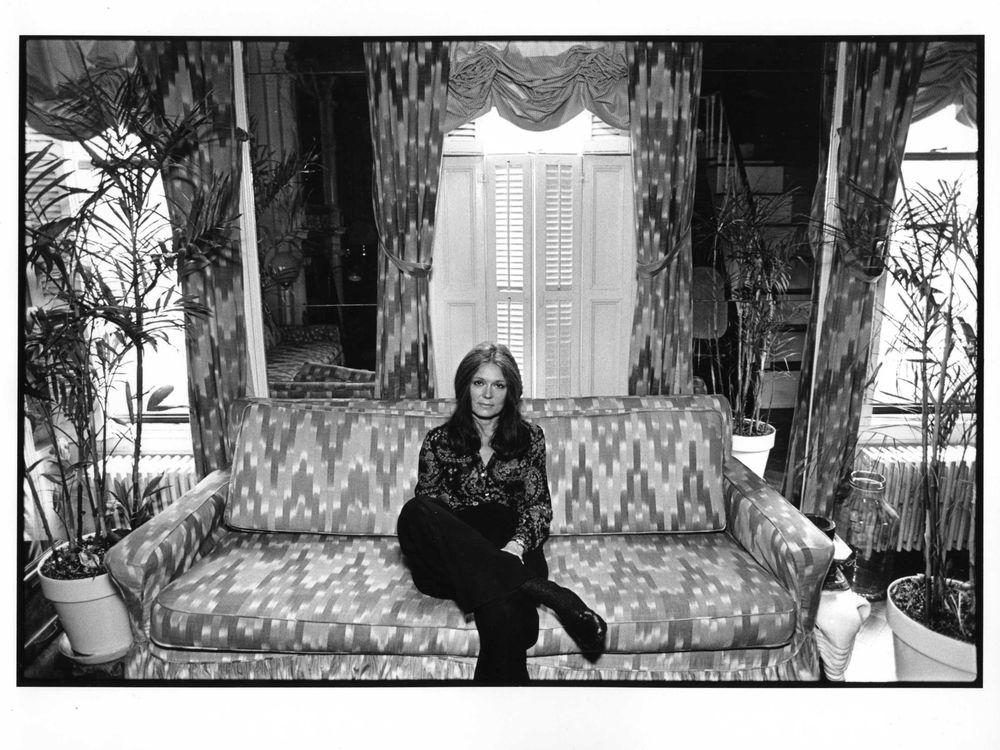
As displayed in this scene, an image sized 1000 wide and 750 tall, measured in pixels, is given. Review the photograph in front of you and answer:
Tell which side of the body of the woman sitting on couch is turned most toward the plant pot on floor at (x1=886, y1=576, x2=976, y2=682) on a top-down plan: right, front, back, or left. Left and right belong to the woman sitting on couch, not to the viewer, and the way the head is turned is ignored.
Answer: left

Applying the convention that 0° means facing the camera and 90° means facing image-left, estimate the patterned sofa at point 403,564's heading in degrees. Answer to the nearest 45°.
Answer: approximately 0°

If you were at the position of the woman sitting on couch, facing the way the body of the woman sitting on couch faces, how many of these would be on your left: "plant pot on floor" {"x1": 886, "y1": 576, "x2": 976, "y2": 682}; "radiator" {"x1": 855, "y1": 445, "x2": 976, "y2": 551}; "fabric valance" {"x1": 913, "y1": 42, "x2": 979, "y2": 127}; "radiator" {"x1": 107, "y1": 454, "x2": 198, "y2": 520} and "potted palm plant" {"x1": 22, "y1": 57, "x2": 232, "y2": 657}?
3

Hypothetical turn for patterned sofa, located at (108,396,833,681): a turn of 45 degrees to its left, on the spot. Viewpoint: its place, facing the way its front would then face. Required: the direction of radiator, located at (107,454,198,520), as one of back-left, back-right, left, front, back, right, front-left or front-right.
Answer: back

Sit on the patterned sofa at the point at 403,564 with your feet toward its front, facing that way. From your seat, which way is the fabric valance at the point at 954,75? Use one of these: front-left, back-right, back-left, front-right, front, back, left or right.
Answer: left

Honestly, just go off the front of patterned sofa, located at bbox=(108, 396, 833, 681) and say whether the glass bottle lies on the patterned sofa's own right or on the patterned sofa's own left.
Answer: on the patterned sofa's own left

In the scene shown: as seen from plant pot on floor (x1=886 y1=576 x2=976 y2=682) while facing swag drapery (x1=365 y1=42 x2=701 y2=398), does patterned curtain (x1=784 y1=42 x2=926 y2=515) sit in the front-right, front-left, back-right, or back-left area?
front-right

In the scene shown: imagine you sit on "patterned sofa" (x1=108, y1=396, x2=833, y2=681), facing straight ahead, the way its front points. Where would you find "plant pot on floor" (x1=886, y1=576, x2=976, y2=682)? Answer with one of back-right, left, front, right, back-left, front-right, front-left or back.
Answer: left

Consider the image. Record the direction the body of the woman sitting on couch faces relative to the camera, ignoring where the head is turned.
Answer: toward the camera

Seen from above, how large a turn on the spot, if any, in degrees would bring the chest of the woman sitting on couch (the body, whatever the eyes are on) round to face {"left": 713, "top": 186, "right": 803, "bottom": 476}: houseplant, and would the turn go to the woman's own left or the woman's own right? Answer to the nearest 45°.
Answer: approximately 135° to the woman's own left

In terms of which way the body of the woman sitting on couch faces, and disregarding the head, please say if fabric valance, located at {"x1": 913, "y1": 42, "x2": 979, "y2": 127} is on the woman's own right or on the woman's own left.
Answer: on the woman's own left

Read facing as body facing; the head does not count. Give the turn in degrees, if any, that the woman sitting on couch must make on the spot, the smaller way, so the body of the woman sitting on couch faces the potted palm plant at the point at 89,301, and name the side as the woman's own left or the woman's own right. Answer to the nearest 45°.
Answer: approximately 90° to the woman's own right

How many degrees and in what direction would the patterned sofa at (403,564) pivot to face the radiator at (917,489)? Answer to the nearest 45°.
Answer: approximately 90° to its left

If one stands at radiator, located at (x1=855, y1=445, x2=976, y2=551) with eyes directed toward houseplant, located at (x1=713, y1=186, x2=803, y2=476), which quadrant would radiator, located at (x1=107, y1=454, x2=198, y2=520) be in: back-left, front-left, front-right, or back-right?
front-left

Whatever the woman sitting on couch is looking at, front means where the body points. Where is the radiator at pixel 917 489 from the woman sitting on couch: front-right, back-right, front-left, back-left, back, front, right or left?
left
